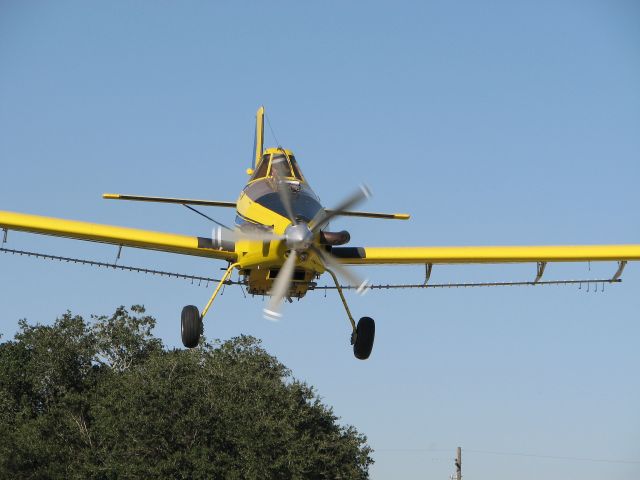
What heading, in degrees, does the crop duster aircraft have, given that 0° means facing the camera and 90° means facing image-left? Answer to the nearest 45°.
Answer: approximately 0°
